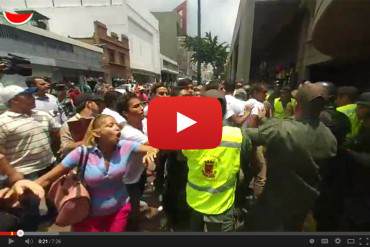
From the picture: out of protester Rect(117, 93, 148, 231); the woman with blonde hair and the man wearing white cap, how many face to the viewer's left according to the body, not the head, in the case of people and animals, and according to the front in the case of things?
0

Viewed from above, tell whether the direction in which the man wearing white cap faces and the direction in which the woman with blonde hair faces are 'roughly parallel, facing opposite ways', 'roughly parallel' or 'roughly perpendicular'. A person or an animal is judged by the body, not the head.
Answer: roughly parallel

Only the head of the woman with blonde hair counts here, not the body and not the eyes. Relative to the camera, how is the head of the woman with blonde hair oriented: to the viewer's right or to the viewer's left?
to the viewer's right

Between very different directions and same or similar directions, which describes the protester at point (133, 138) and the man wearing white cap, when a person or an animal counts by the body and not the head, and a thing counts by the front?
same or similar directions

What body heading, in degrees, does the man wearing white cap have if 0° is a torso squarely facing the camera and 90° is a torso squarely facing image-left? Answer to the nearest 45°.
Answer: approximately 315°

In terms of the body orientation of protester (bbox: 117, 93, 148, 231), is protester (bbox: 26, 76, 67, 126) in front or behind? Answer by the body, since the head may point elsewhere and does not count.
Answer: behind

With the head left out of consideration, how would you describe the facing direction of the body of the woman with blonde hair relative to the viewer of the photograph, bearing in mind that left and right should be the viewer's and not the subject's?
facing the viewer and to the right of the viewer
